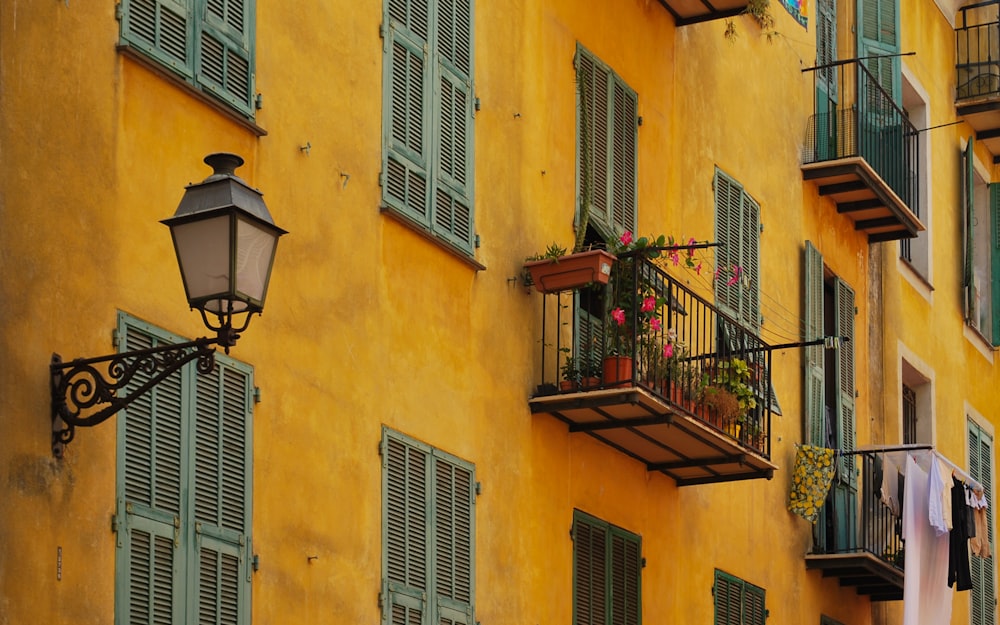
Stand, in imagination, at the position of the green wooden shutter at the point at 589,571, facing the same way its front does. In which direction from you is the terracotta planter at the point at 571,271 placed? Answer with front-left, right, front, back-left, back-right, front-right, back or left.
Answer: front-right

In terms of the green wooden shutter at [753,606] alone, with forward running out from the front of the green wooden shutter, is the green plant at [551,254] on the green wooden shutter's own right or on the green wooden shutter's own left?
on the green wooden shutter's own right

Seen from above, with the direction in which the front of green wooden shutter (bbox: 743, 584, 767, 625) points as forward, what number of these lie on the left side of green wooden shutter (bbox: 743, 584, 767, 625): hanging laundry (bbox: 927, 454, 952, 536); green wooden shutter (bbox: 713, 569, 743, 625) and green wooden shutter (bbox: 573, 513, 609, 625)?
1

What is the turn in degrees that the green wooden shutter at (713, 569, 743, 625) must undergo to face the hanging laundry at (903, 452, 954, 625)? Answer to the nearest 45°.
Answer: approximately 90° to its left

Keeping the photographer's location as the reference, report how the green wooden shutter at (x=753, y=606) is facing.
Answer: facing the viewer and to the right of the viewer

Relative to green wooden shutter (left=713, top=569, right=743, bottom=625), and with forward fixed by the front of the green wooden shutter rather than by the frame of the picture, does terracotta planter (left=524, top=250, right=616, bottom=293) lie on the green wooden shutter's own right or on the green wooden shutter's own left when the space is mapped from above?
on the green wooden shutter's own right
